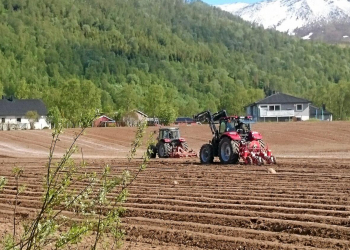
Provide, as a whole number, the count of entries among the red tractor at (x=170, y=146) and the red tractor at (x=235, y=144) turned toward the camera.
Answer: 0

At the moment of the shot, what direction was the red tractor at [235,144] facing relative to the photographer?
facing away from the viewer and to the left of the viewer

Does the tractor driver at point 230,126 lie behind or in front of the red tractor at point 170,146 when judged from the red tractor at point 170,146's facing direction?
behind

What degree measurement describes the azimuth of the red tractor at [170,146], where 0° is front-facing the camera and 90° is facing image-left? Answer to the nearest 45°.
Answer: approximately 135°

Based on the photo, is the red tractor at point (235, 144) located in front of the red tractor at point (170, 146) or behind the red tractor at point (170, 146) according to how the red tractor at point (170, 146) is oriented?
behind

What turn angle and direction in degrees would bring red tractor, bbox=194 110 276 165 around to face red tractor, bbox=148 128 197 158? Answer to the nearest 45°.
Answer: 0° — it already faces it
